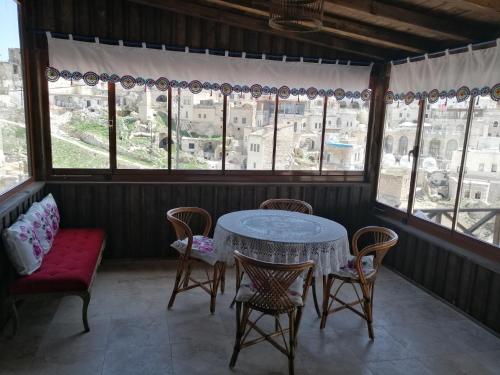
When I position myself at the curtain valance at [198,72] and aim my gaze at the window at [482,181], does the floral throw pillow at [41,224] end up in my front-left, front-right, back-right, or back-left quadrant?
back-right

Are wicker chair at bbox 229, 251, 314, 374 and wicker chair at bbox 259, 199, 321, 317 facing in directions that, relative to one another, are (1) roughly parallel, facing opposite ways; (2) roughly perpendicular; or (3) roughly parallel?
roughly parallel, facing opposite ways

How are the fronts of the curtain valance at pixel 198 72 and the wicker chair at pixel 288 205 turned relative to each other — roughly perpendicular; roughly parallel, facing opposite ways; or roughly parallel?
roughly parallel

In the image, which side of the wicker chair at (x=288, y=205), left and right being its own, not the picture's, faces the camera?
front

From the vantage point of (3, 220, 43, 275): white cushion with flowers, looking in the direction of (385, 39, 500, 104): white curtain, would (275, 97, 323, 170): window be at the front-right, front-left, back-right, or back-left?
front-left

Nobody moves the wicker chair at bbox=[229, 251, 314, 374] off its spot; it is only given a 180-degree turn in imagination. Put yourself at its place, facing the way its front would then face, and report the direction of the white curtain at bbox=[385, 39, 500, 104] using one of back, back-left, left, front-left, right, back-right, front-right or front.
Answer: back-left

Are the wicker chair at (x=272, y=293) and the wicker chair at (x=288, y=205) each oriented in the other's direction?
yes

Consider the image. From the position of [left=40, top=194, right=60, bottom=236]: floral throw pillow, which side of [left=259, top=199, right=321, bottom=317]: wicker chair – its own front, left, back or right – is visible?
right

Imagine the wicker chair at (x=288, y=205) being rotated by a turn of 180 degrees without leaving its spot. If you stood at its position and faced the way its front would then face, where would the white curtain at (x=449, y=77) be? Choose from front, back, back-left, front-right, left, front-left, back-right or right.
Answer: right

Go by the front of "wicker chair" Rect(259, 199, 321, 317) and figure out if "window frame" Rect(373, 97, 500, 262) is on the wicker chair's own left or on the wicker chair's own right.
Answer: on the wicker chair's own left

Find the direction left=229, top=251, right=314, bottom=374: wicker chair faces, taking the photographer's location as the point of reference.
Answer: facing away from the viewer

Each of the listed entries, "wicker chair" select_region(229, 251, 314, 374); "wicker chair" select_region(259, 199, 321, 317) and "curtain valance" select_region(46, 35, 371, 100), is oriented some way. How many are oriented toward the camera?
2

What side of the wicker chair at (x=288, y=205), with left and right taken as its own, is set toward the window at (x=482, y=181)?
left

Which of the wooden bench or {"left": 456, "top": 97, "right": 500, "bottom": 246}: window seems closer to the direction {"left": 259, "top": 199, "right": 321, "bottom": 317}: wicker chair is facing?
the wooden bench

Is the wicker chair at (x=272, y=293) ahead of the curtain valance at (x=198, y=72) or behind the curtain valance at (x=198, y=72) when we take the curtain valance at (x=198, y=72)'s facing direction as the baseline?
ahead

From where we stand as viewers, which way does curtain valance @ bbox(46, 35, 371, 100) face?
facing the viewer
